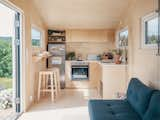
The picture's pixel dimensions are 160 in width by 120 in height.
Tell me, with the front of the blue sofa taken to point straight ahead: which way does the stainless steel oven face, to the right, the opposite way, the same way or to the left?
to the left

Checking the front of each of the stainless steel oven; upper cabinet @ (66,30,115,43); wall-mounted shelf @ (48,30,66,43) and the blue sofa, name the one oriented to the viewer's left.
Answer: the blue sofa

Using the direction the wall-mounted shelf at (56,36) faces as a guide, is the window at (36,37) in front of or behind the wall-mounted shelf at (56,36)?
in front

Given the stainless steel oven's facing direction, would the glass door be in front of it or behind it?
in front

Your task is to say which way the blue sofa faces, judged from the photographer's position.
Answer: facing to the left of the viewer

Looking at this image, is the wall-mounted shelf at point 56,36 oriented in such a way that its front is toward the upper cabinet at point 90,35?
no

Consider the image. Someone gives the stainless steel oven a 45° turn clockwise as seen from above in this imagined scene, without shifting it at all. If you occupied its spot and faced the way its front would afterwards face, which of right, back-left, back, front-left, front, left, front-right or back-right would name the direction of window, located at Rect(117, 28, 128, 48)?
left

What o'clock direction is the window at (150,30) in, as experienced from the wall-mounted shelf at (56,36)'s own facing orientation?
The window is roughly at 11 o'clock from the wall-mounted shelf.

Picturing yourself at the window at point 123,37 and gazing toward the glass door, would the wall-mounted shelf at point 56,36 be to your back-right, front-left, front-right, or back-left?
front-right

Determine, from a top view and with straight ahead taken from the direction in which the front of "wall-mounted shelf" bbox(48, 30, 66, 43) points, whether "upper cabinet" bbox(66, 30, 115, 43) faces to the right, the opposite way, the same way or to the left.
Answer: the same way

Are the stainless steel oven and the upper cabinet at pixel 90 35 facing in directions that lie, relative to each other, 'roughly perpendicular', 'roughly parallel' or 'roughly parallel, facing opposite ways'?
roughly parallel

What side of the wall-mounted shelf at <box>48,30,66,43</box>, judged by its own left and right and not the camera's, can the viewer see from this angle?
front

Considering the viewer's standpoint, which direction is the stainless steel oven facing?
facing the viewer

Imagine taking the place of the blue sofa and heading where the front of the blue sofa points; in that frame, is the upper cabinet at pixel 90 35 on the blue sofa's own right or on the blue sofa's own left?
on the blue sofa's own right

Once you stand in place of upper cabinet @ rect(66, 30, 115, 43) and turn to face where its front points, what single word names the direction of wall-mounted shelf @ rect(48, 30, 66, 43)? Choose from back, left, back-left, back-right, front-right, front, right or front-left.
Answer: right

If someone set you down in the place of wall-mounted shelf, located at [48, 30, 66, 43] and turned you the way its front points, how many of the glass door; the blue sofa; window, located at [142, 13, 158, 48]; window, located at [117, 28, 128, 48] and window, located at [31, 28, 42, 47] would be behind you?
0

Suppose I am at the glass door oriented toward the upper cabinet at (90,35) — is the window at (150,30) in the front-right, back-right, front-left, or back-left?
front-right
